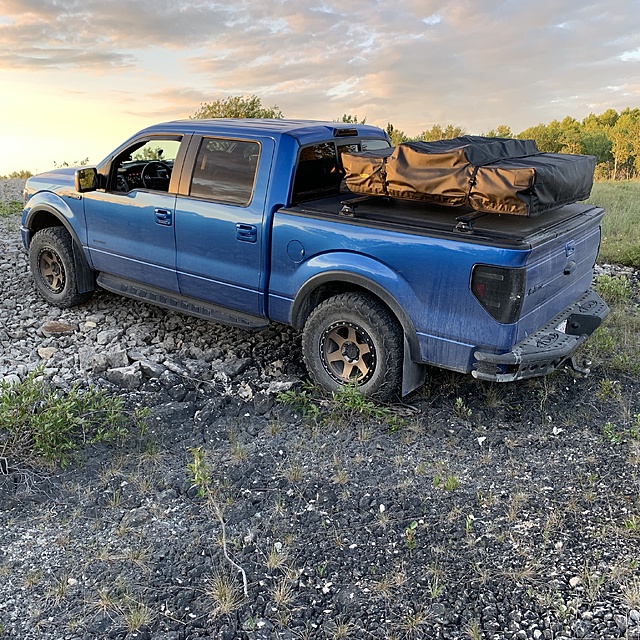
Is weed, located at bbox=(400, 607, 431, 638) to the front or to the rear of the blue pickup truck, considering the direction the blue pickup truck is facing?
to the rear

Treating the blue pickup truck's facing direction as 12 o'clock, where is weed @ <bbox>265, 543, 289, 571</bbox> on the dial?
The weed is roughly at 8 o'clock from the blue pickup truck.

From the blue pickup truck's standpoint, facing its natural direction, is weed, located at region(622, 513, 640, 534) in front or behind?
behind

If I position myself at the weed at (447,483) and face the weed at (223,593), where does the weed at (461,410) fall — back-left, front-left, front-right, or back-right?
back-right

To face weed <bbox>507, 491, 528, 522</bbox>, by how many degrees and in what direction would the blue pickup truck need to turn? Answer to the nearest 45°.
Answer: approximately 180°

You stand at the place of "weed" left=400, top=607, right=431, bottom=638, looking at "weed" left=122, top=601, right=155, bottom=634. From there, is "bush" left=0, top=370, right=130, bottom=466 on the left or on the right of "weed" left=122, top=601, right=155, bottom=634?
right

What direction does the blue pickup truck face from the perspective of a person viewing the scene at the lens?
facing away from the viewer and to the left of the viewer

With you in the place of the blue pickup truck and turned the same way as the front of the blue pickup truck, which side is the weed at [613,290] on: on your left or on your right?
on your right

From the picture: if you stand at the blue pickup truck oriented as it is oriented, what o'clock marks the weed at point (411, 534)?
The weed is roughly at 7 o'clock from the blue pickup truck.

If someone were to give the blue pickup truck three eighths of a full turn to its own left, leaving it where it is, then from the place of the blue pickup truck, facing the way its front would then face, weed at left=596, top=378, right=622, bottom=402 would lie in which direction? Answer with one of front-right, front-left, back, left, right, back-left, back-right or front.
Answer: left

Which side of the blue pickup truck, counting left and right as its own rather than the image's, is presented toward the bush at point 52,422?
left

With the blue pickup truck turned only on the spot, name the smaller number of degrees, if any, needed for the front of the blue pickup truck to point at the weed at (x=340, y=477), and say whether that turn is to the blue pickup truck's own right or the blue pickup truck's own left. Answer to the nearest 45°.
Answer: approximately 135° to the blue pickup truck's own left
